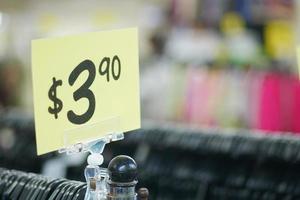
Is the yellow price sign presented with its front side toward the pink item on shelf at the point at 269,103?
no

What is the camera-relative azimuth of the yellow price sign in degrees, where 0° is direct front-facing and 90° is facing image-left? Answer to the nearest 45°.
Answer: approximately 315°

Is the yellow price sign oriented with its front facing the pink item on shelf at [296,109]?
no
